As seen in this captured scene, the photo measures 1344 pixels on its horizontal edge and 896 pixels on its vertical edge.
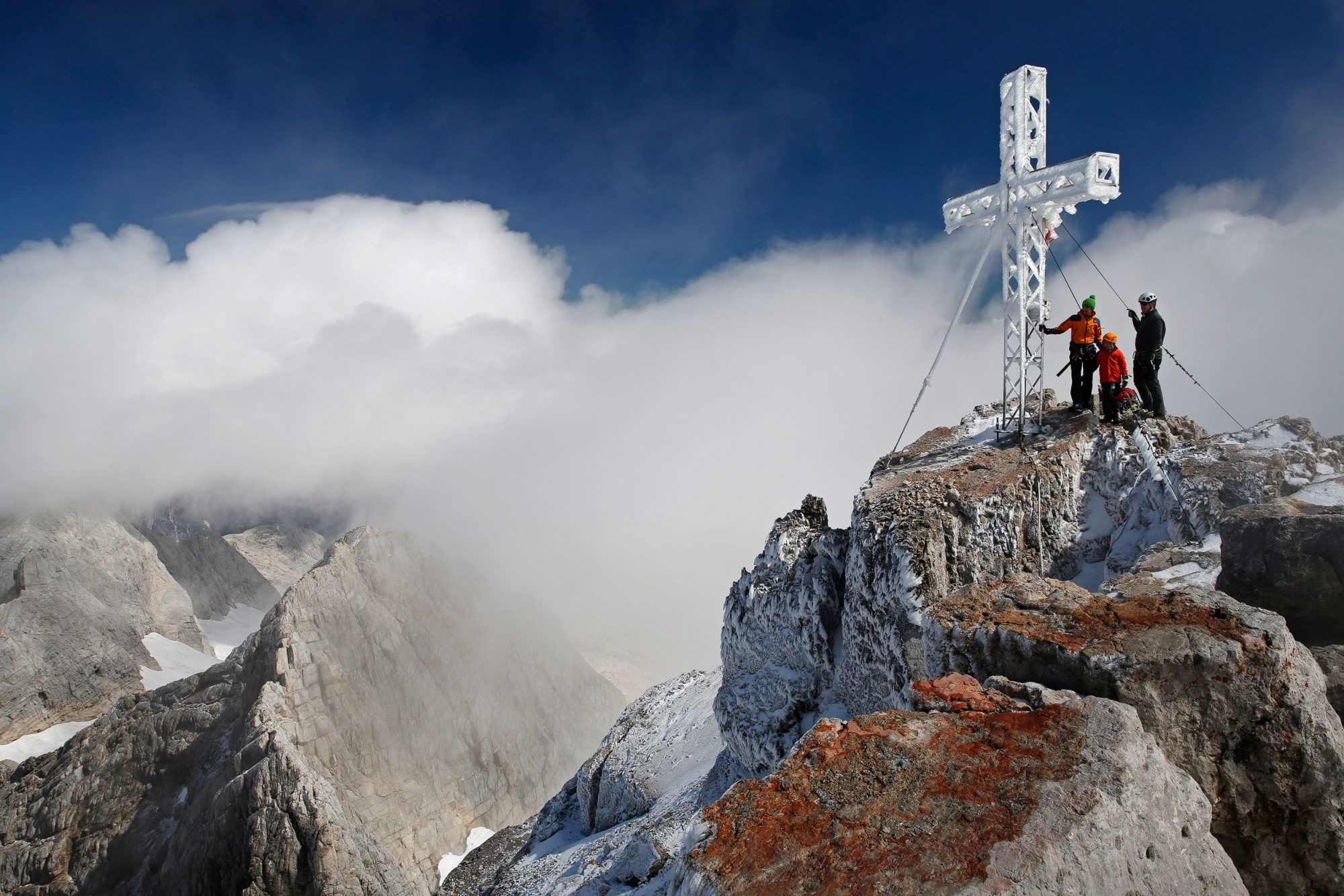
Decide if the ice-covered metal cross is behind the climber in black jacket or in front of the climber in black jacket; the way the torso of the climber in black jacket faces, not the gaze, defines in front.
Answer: in front

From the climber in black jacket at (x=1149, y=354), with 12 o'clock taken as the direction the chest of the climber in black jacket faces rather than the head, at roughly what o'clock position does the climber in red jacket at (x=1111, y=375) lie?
The climber in red jacket is roughly at 1 o'clock from the climber in black jacket.

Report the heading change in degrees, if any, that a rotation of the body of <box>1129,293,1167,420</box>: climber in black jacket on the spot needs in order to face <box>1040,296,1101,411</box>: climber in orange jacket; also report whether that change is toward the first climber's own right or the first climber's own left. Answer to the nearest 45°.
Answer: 0° — they already face them

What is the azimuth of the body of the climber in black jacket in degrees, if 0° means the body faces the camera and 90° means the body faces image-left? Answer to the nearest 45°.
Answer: approximately 45°
